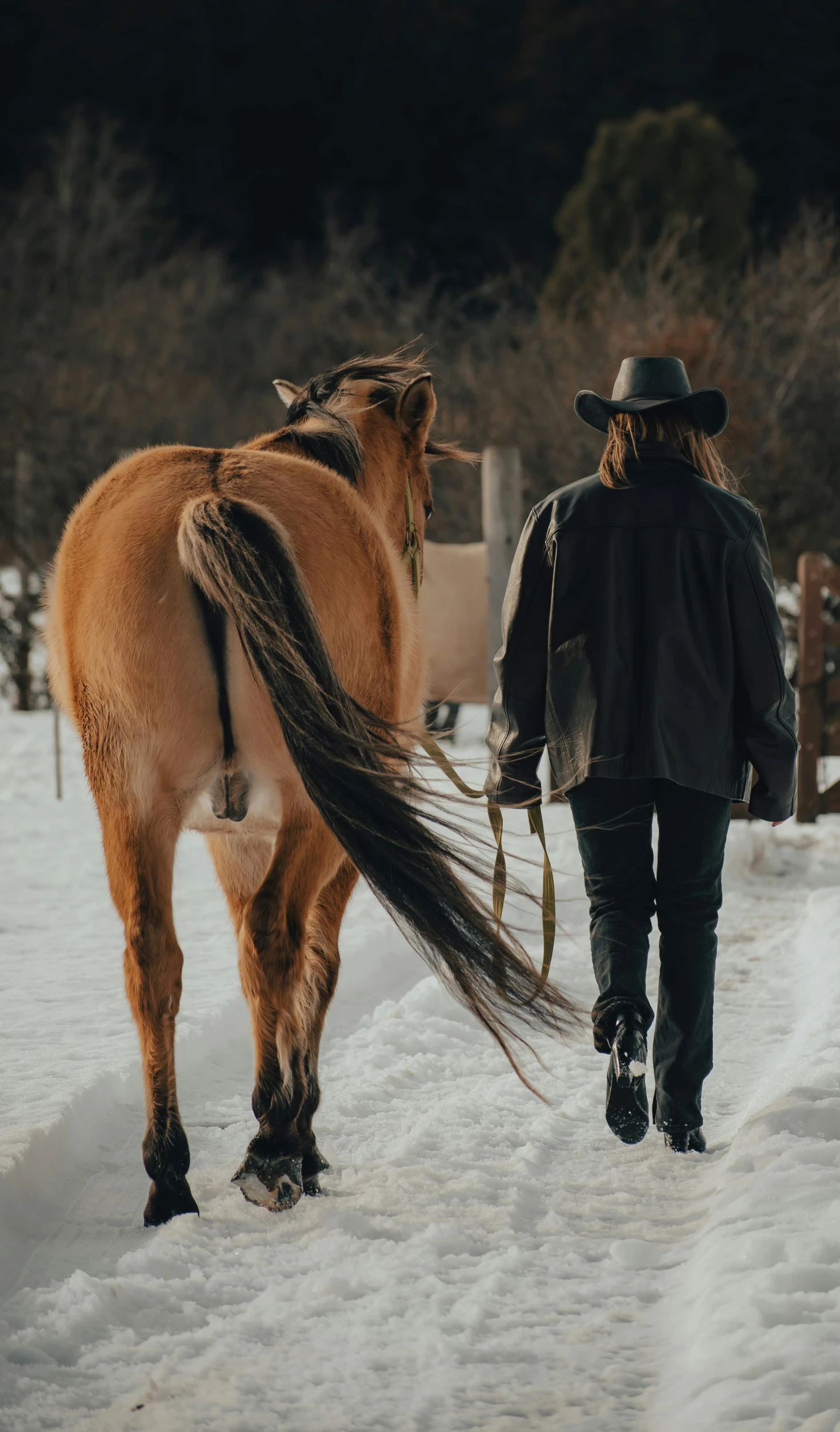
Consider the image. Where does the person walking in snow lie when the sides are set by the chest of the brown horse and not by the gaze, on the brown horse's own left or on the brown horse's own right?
on the brown horse's own right

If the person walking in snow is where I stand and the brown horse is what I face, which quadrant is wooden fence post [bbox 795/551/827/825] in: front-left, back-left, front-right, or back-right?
back-right

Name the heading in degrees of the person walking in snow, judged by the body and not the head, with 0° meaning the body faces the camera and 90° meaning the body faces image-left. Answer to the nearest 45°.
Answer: approximately 180°

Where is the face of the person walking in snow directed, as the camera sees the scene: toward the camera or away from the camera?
away from the camera

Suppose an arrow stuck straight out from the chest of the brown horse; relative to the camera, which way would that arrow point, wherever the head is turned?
away from the camera

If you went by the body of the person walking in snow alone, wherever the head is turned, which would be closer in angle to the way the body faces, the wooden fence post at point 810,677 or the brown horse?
the wooden fence post

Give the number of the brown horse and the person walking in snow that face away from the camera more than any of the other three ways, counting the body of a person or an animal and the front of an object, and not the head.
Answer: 2

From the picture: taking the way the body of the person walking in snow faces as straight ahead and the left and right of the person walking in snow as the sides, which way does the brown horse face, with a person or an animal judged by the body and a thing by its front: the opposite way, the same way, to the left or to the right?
the same way

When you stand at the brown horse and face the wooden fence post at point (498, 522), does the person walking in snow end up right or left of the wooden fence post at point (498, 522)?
right

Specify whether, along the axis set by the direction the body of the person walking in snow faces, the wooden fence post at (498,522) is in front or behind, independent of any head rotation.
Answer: in front

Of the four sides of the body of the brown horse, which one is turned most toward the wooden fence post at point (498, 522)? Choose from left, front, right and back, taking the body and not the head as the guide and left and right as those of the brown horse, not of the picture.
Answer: front

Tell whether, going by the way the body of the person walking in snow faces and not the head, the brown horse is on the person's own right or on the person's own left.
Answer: on the person's own left

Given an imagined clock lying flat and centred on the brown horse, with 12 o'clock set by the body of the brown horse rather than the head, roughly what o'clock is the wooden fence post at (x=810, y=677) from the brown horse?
The wooden fence post is roughly at 1 o'clock from the brown horse.

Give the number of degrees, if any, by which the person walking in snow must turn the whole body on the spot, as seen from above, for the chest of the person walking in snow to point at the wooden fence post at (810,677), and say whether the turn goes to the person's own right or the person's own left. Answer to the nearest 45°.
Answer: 0° — they already face it

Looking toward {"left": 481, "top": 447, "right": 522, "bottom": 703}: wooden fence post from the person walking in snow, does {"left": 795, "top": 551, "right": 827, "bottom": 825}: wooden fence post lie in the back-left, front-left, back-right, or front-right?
front-right
